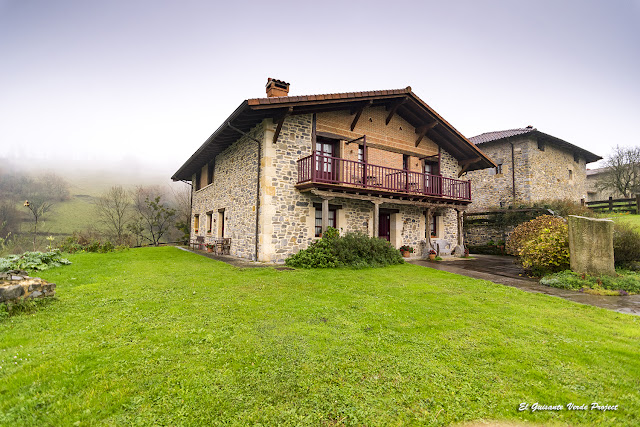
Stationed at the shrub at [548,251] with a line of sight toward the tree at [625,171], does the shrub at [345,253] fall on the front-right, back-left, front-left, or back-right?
back-left

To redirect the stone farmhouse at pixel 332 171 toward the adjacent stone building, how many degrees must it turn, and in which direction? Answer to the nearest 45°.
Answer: approximately 90° to its left

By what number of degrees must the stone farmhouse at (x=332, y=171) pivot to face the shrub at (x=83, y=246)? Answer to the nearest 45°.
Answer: approximately 135° to its right

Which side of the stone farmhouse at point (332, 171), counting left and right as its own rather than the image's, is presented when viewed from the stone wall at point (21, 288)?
right

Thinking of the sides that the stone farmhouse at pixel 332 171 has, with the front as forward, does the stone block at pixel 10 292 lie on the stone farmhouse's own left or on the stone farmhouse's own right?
on the stone farmhouse's own right

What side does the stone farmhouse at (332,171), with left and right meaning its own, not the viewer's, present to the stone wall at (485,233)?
left

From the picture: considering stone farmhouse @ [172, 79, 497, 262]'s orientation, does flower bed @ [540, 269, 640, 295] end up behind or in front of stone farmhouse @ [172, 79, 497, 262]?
in front

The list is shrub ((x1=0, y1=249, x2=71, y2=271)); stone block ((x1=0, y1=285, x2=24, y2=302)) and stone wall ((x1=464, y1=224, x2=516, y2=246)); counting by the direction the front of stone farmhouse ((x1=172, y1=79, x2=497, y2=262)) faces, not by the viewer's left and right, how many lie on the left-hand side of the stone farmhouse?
1

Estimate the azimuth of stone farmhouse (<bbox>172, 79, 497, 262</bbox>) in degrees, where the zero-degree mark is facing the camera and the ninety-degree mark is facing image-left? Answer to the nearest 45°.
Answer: approximately 315°

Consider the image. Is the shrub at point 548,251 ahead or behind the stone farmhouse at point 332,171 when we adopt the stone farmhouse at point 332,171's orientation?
ahead

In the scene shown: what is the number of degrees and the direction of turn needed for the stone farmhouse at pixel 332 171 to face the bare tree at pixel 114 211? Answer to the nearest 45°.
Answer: approximately 180°

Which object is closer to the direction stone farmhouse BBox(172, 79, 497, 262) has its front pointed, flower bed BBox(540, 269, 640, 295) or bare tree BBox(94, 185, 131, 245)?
the flower bed

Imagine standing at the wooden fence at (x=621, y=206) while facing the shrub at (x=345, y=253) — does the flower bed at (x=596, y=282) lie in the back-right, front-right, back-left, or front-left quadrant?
front-left

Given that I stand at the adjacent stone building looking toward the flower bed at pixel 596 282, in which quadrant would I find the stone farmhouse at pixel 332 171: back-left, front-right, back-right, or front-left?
front-right

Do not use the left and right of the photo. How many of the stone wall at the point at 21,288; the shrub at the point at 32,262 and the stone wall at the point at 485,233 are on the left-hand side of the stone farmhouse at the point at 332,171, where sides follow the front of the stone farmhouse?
1
